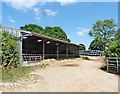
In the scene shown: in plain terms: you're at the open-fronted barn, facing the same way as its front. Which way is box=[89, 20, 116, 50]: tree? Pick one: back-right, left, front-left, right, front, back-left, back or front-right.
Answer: left

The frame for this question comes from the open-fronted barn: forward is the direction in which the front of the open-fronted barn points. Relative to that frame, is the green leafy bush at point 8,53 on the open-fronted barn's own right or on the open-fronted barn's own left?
on the open-fronted barn's own right

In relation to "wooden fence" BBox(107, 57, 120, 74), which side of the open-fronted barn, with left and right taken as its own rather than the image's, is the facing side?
front

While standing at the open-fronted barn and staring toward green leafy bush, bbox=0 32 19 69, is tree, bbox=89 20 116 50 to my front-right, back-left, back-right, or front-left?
back-left

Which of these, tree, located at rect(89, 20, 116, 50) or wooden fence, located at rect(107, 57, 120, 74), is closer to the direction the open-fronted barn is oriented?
the wooden fence

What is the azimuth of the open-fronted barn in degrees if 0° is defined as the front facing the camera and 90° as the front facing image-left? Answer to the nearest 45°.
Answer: approximately 315°
